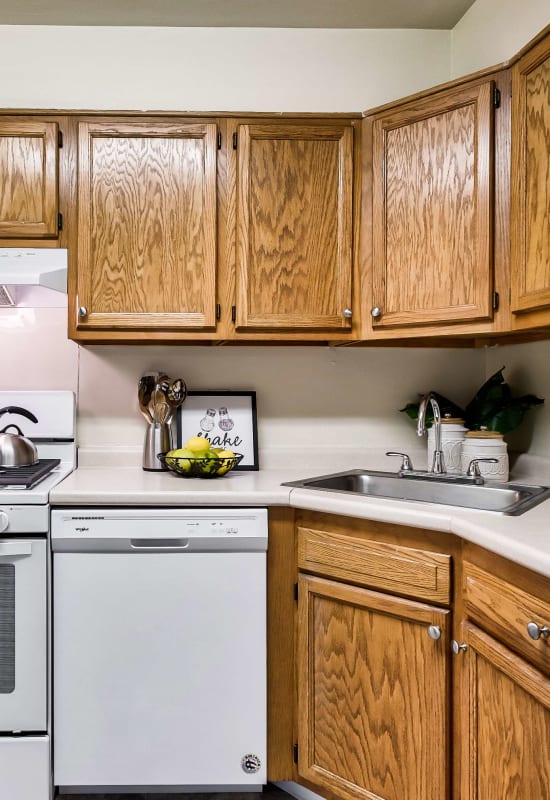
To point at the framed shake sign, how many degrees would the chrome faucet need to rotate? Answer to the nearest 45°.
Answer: approximately 45° to its right

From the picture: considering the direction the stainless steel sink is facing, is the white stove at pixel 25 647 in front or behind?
in front

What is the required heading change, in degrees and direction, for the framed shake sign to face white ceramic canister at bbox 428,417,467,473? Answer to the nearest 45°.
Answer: approximately 90° to its left

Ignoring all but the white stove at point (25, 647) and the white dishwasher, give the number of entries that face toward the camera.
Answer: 2

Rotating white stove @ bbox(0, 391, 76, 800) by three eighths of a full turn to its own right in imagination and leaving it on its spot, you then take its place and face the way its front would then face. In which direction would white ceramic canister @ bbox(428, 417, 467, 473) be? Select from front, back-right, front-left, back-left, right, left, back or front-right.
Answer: back-right

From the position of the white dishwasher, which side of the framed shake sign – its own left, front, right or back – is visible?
front

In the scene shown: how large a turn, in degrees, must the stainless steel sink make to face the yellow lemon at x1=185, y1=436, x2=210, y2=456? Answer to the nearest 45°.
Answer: approximately 45° to its right

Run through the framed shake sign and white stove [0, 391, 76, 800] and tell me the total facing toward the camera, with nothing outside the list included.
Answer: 2
